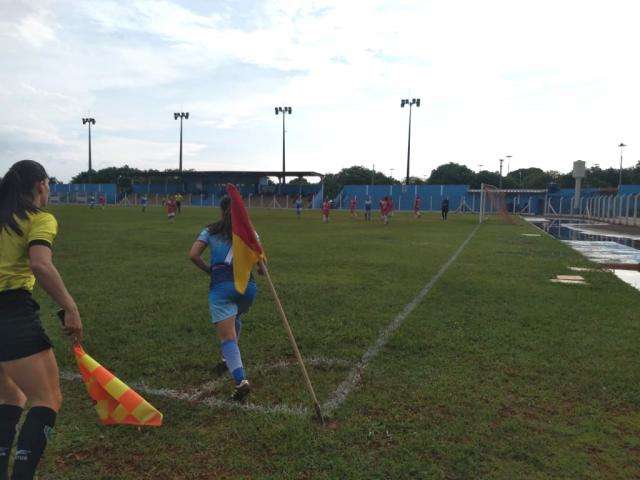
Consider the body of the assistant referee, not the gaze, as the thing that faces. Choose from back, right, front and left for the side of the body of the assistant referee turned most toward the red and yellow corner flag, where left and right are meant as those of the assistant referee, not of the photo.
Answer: front

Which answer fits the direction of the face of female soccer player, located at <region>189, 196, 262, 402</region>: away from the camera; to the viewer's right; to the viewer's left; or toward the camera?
away from the camera

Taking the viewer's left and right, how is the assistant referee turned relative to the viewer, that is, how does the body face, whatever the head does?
facing away from the viewer and to the right of the viewer
